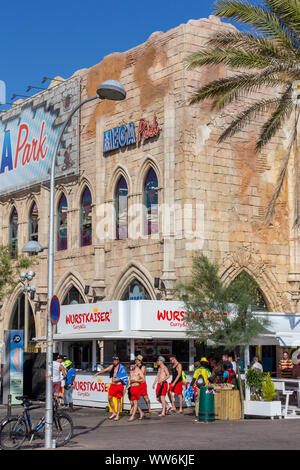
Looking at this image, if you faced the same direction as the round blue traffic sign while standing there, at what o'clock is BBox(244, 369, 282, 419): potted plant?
The potted plant is roughly at 9 o'clock from the round blue traffic sign.

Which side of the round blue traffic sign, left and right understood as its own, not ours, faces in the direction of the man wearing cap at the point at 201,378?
left

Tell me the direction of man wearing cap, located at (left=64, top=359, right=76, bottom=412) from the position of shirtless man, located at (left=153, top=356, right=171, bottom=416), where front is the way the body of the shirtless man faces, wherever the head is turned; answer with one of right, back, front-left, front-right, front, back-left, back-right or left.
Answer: right

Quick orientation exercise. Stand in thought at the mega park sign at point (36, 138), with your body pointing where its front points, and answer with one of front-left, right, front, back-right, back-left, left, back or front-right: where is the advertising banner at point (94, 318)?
front-left

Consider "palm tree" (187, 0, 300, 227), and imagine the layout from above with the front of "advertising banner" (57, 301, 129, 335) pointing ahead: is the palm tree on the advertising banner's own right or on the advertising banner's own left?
on the advertising banner's own left

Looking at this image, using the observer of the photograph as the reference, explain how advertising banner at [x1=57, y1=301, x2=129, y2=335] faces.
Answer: facing the viewer and to the left of the viewer

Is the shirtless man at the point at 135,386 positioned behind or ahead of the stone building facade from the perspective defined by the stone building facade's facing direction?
ahead

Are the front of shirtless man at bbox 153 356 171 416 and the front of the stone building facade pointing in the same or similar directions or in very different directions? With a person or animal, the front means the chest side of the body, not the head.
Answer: same or similar directions

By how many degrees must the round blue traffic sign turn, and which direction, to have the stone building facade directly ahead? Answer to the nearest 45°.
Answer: approximately 135° to its left

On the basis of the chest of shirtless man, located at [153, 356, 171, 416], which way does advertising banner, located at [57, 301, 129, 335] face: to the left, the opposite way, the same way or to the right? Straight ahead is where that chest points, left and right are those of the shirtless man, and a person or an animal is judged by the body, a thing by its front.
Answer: the same way

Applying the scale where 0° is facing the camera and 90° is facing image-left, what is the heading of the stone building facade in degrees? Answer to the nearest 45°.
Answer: approximately 45°

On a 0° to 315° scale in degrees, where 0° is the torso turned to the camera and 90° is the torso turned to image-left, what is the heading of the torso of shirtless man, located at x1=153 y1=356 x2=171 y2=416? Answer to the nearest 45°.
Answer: approximately 45°
